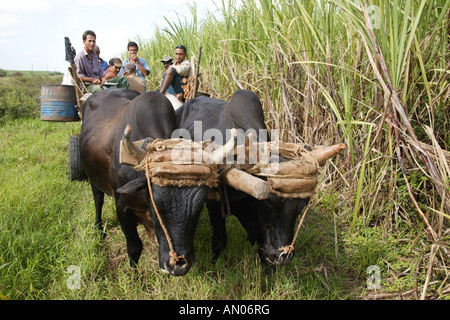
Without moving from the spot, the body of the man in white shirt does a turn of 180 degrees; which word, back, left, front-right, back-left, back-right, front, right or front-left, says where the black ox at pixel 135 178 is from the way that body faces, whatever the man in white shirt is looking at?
back-right

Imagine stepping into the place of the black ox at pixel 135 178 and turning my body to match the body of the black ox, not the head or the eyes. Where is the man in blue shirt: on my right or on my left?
on my left

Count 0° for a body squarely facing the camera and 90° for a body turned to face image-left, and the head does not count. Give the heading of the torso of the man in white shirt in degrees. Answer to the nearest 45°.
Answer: approximately 45°

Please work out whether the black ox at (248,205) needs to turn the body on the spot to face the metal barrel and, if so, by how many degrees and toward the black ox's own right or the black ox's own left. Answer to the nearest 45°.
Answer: approximately 180°

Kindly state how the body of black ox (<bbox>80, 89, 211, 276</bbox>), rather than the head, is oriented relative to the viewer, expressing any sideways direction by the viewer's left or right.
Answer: facing the viewer and to the right of the viewer

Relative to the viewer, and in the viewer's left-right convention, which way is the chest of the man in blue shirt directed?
facing the viewer

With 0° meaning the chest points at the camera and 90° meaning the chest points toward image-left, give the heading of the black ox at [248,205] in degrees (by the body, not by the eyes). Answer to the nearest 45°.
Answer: approximately 315°

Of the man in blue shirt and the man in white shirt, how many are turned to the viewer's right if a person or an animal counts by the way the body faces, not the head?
0

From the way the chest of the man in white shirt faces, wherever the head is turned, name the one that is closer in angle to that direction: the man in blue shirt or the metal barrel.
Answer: the metal barrel

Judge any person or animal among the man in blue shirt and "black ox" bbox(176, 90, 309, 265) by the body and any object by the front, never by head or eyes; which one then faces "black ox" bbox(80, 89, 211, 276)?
the man in blue shirt

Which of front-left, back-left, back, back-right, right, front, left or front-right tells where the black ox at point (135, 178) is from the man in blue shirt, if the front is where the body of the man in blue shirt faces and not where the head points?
front

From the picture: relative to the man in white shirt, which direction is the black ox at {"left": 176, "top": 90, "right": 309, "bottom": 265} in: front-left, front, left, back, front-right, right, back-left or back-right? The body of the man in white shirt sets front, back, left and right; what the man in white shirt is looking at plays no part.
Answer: front-left

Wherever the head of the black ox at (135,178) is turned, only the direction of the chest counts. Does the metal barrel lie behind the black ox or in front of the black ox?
behind

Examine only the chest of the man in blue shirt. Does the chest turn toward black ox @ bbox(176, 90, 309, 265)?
yes

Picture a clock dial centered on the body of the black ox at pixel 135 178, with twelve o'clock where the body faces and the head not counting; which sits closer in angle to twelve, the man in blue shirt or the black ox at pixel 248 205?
the black ox
